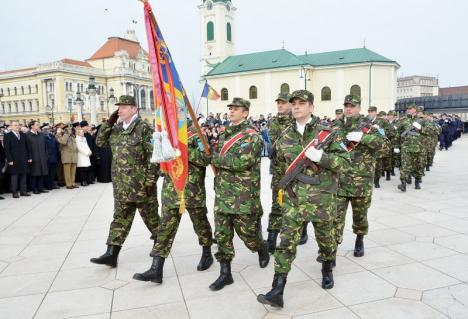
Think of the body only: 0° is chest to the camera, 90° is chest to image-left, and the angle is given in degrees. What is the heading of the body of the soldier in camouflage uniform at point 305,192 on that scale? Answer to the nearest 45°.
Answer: approximately 45°

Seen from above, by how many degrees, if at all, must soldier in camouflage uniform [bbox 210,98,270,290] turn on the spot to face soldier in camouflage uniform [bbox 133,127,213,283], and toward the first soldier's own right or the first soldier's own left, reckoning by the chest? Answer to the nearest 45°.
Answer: approximately 45° to the first soldier's own right

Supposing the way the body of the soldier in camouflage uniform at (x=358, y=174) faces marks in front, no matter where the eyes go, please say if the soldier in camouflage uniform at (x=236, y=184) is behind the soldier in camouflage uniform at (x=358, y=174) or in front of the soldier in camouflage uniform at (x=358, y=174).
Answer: in front

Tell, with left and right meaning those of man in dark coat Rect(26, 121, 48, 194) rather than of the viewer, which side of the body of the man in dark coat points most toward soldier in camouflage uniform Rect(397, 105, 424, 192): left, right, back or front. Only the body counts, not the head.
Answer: front

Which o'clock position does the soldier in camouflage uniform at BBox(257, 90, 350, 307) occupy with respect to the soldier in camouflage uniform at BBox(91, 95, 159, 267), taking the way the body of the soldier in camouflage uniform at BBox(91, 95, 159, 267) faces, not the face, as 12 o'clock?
the soldier in camouflage uniform at BBox(257, 90, 350, 307) is roughly at 9 o'clock from the soldier in camouflage uniform at BBox(91, 95, 159, 267).

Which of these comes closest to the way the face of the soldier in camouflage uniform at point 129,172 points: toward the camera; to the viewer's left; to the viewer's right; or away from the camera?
to the viewer's left

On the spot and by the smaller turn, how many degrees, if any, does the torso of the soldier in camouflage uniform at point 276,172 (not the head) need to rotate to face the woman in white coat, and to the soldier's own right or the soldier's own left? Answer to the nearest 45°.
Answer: approximately 90° to the soldier's own right

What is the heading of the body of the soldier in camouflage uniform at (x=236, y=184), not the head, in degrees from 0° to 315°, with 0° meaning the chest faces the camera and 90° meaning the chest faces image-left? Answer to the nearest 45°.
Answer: approximately 45°

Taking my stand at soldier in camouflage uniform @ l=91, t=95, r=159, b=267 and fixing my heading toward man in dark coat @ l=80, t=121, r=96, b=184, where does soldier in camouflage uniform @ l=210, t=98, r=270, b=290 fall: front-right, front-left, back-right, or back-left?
back-right

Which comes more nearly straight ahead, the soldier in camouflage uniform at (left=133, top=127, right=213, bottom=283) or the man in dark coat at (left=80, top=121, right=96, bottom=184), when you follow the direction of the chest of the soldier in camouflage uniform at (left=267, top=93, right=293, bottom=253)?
the soldier in camouflage uniform

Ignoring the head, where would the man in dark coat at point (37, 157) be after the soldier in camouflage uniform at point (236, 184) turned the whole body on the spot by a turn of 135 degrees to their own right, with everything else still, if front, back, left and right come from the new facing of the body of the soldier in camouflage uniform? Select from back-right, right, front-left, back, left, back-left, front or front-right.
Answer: front-left

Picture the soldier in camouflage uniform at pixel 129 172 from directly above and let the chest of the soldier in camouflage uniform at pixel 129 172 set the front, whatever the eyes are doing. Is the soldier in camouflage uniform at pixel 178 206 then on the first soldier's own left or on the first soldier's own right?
on the first soldier's own left

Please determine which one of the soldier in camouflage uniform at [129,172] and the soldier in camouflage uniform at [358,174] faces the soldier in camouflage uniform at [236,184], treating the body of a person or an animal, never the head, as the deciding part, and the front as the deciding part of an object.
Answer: the soldier in camouflage uniform at [358,174]

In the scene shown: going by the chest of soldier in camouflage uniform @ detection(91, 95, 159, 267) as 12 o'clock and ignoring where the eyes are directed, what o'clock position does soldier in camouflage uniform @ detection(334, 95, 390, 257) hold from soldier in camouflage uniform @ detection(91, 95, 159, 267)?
soldier in camouflage uniform @ detection(334, 95, 390, 257) is roughly at 8 o'clock from soldier in camouflage uniform @ detection(91, 95, 159, 267).

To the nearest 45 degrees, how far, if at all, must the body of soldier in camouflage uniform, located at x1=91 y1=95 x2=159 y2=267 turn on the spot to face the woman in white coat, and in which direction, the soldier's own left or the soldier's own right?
approximately 135° to the soldier's own right

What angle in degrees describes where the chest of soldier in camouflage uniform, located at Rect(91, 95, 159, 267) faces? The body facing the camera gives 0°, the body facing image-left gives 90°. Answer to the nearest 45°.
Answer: approximately 45°

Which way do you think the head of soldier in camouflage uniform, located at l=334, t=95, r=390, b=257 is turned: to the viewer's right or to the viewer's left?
to the viewer's left
